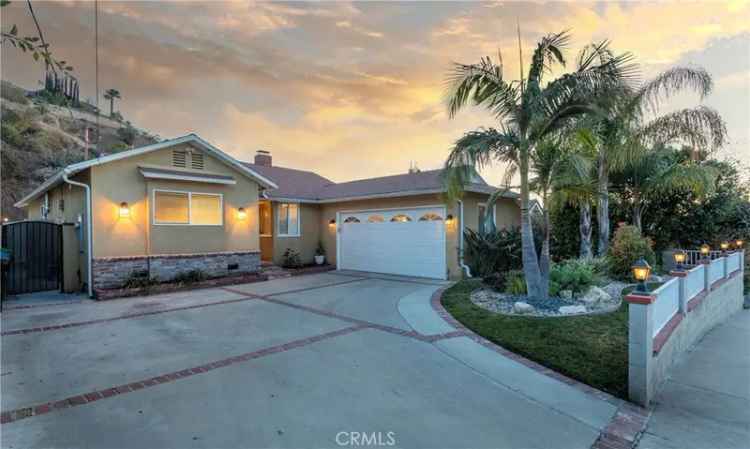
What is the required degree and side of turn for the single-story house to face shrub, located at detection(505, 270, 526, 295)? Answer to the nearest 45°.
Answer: approximately 45° to its left

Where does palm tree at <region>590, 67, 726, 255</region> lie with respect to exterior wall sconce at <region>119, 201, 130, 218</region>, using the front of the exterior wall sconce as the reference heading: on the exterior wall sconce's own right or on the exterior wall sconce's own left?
on the exterior wall sconce's own left

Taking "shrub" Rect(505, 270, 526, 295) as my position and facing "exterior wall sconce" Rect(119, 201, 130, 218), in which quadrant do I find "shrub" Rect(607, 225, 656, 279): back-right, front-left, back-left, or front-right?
back-right

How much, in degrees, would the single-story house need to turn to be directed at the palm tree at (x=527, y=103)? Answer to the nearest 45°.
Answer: approximately 45° to its left

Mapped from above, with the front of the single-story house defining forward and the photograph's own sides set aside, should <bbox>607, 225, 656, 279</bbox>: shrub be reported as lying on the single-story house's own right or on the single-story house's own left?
on the single-story house's own left

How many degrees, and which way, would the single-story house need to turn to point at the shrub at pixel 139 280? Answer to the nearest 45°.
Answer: approximately 45° to its right

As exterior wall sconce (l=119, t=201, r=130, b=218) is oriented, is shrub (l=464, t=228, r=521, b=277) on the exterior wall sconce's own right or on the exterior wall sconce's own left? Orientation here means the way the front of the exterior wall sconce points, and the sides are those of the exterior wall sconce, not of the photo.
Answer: on the exterior wall sconce's own left

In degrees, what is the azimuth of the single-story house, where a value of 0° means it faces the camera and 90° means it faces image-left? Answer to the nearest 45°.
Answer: approximately 0°

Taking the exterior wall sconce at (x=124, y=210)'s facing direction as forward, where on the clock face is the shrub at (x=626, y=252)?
The shrub is roughly at 10 o'clock from the exterior wall sconce.
